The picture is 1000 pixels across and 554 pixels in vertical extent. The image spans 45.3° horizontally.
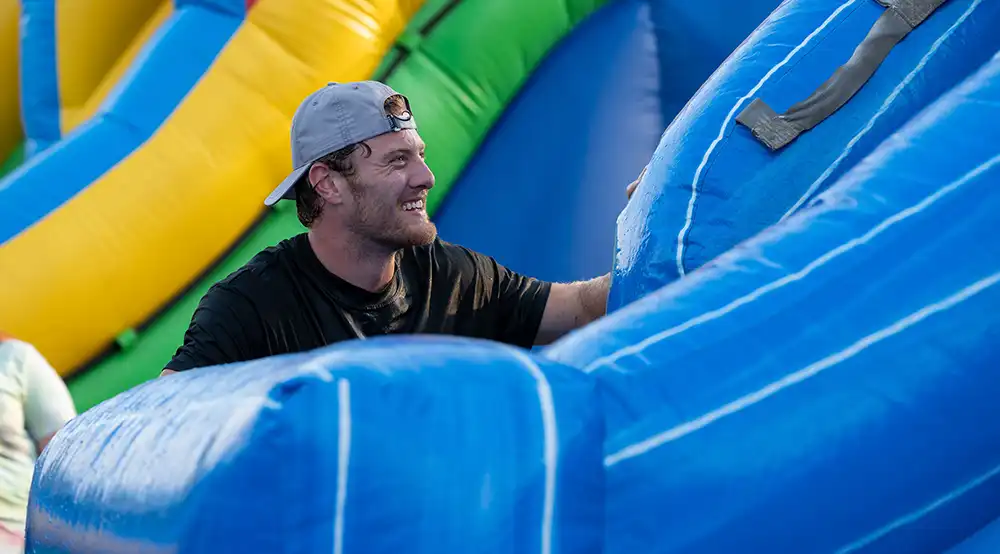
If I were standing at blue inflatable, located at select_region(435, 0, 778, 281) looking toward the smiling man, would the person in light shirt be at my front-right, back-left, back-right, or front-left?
front-right

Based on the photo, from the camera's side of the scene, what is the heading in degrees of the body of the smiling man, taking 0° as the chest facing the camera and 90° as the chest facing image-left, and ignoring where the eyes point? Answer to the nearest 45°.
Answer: approximately 315°

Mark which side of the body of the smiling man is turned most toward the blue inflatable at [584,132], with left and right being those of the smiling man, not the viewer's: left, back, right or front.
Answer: left

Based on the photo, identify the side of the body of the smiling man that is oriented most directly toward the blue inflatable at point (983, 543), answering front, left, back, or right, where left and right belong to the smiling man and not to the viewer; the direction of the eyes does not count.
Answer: front

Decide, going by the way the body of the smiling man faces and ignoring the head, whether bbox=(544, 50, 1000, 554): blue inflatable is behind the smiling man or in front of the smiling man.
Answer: in front

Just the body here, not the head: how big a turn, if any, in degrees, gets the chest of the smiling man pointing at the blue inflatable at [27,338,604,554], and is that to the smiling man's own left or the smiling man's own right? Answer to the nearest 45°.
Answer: approximately 45° to the smiling man's own right
